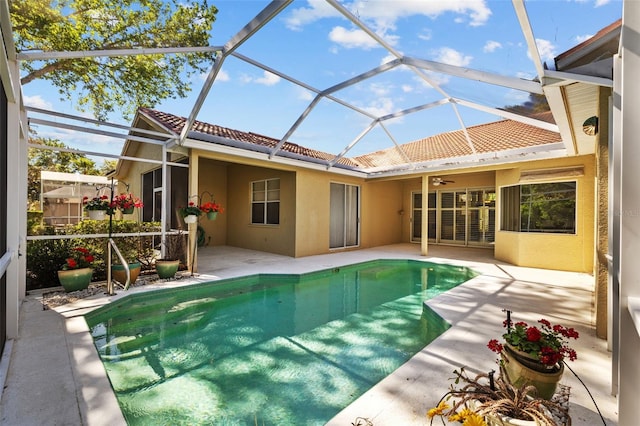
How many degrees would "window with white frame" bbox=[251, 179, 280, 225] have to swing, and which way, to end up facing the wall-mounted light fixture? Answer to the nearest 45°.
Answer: approximately 90° to its left

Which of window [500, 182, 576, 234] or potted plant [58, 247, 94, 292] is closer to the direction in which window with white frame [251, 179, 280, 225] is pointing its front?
the potted plant

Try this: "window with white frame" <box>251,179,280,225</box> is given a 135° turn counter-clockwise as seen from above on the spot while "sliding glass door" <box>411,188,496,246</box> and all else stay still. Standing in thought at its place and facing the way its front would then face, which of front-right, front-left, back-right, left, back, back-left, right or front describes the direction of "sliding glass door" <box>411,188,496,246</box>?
front

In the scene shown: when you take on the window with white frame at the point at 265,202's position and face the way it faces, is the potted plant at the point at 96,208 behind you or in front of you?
in front

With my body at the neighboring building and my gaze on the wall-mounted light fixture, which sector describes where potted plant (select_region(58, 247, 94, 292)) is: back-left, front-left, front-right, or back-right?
front-right

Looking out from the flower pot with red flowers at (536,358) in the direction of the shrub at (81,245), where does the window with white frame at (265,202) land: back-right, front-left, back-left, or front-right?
front-right

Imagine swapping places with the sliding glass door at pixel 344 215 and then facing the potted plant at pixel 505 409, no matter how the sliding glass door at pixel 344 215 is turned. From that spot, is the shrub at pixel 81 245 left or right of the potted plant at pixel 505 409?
right

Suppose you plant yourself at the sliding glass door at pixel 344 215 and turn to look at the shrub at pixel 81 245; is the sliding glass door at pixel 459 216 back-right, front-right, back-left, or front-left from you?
back-left

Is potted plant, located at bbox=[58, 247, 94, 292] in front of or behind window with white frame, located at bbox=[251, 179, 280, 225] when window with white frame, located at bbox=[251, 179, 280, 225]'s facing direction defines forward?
in front

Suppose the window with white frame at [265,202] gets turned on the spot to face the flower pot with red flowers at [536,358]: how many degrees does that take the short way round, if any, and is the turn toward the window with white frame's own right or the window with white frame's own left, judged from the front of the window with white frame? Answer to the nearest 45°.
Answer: approximately 45° to the window with white frame's own left

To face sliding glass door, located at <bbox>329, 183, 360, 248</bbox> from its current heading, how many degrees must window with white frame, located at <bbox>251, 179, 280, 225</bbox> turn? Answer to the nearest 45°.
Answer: approximately 135° to its left

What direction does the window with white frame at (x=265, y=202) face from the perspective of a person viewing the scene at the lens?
facing the viewer and to the left of the viewer

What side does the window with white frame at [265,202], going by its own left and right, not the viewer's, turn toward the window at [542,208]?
left
